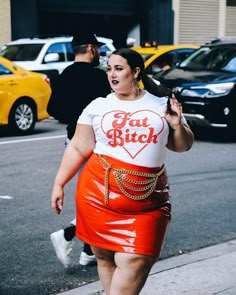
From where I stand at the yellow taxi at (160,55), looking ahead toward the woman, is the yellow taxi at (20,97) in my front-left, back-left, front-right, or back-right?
front-right

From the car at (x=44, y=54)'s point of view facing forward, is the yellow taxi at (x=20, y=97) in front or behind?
in front

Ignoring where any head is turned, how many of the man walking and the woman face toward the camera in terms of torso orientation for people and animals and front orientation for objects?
1

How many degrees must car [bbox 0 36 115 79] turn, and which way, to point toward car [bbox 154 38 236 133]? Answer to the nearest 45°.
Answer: approximately 90° to its left

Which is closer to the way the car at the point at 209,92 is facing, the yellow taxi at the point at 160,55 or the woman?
the woman

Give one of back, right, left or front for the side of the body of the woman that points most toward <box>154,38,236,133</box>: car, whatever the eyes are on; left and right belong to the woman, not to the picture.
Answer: back

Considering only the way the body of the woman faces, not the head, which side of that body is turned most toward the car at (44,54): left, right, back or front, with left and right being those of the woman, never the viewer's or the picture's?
back

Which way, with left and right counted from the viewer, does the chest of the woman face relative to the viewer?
facing the viewer

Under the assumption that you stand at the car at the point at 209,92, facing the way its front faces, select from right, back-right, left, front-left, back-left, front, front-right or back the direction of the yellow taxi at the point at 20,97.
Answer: front-right

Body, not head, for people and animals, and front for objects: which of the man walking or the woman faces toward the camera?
the woman

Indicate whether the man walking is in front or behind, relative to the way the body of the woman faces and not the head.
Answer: behind

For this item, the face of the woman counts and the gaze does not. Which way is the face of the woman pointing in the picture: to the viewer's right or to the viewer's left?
to the viewer's left

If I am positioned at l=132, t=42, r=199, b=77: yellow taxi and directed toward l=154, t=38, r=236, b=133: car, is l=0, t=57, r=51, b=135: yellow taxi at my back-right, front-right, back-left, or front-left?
front-right
